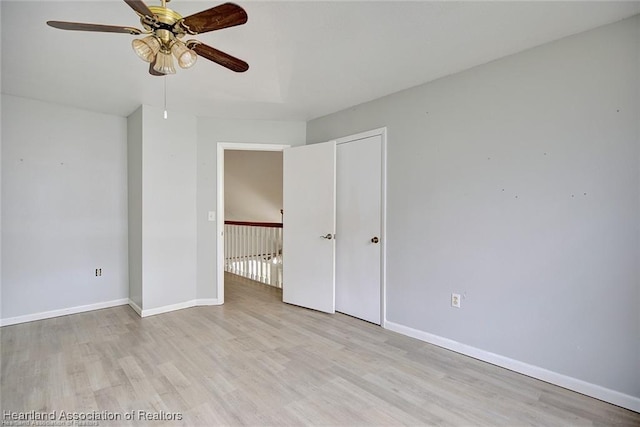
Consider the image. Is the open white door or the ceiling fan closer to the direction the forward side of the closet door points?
the ceiling fan

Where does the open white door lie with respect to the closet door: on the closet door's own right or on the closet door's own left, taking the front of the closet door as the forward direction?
on the closet door's own right

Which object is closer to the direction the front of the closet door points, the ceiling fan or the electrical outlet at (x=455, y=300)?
the ceiling fan

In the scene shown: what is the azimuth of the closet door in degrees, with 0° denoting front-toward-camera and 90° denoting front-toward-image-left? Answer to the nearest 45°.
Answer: approximately 45°

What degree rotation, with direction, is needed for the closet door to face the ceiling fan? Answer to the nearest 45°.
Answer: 0° — it already faces it

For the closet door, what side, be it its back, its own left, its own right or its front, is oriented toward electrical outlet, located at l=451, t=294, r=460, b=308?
left
